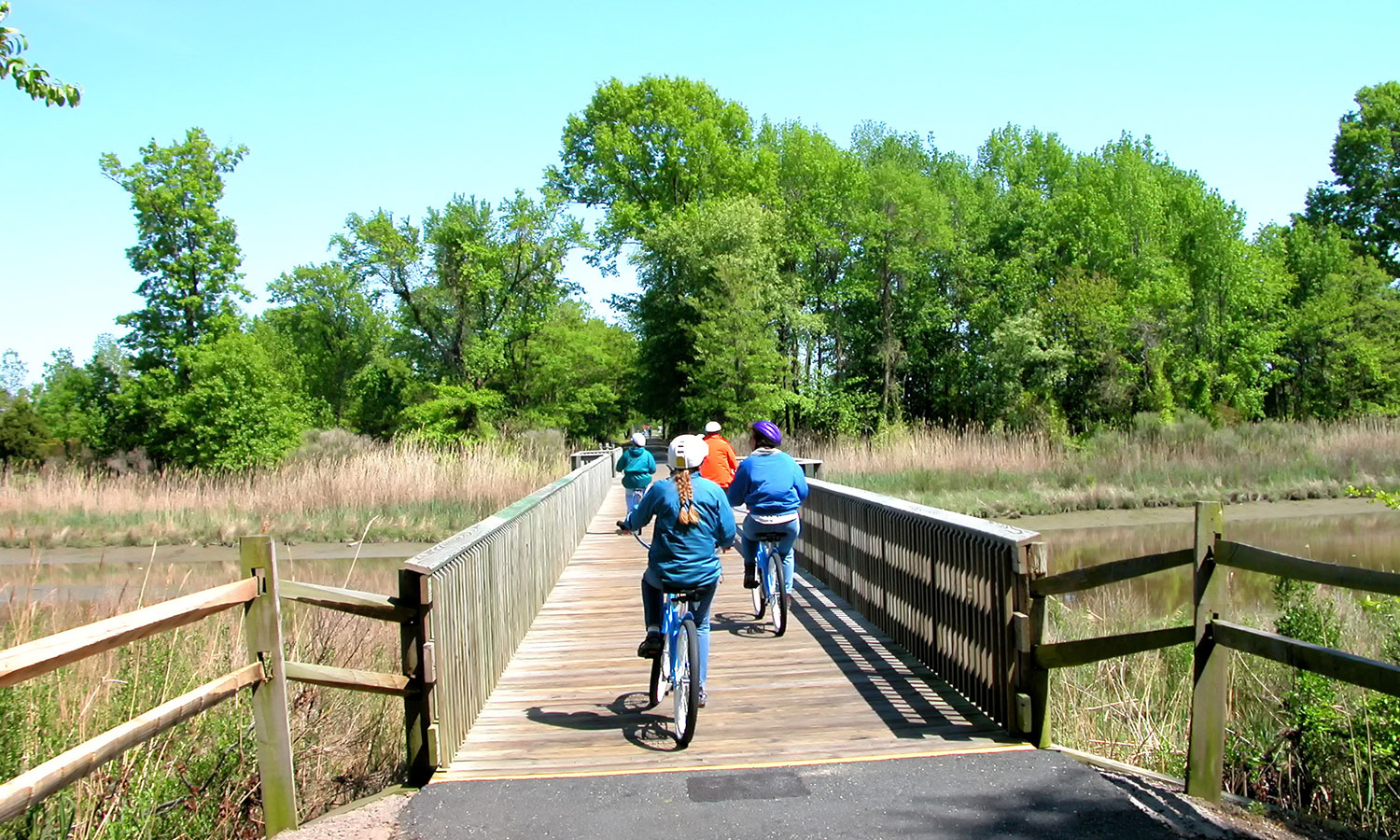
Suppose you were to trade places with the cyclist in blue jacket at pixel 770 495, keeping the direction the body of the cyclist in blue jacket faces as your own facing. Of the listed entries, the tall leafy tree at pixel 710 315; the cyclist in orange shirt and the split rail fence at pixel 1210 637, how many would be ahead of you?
2

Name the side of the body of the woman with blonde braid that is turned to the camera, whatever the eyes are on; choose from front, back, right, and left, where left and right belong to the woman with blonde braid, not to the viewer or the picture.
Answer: back

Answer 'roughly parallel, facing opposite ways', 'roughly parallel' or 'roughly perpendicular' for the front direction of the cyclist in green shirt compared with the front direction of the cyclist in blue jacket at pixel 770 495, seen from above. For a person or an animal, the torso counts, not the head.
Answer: roughly parallel

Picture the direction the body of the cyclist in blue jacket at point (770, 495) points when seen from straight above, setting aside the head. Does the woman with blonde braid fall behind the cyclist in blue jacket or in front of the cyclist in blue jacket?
behind

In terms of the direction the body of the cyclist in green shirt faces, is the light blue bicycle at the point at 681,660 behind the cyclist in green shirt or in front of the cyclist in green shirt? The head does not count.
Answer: behind

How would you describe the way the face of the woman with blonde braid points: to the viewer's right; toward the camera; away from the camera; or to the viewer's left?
away from the camera

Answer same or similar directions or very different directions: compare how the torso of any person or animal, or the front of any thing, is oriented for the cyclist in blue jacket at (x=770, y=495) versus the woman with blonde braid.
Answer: same or similar directions

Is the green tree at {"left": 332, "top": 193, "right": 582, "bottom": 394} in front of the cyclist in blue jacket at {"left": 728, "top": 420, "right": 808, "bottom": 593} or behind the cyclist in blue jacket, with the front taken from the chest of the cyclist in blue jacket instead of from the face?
in front

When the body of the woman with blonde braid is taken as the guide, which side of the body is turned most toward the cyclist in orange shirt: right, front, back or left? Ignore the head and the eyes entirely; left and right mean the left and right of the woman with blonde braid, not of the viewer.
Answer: front

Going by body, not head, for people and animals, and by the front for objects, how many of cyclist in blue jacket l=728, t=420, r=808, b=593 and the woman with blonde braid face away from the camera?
2

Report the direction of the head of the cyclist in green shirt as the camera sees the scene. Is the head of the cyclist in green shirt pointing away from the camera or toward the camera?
away from the camera

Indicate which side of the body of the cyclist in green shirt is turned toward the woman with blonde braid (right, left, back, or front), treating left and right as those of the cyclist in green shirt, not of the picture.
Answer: back

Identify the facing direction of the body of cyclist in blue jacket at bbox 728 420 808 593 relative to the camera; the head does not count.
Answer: away from the camera

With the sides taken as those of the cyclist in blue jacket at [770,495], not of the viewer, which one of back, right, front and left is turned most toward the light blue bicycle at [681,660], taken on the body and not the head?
back

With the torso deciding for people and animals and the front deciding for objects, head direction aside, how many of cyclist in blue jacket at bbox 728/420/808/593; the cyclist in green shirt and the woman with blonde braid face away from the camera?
3

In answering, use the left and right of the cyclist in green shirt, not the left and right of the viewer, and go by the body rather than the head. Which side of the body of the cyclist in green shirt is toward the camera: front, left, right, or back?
back
